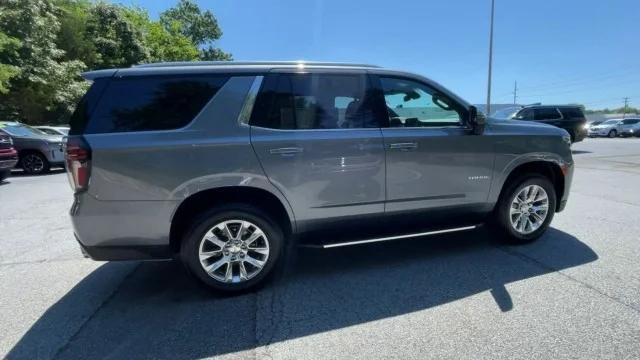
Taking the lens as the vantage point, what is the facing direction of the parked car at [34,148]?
facing the viewer and to the right of the viewer

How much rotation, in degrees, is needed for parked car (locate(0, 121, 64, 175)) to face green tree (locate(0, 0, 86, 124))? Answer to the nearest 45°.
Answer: approximately 135° to its left

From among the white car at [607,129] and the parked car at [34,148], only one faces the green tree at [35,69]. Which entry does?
the white car

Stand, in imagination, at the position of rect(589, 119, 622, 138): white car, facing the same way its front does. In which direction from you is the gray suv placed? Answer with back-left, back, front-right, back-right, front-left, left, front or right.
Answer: front-left

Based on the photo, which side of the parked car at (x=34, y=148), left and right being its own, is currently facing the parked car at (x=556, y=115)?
front

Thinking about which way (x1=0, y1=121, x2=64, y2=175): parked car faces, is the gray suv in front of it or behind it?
in front

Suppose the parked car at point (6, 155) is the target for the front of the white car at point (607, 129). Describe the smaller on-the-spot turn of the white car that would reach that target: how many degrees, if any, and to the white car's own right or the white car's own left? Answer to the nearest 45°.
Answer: approximately 45° to the white car's own left

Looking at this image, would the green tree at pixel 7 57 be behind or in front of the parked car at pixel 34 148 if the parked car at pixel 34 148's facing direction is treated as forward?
behind

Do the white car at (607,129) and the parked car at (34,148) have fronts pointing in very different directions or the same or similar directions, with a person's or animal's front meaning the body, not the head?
very different directions

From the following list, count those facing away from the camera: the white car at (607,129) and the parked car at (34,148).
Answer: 0

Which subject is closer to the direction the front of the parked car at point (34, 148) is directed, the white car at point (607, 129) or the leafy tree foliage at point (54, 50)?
the white car

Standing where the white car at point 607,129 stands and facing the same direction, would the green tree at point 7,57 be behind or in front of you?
in front

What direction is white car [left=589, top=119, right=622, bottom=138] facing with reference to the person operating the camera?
facing the viewer and to the left of the viewer
